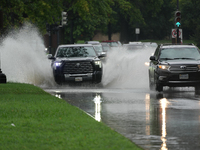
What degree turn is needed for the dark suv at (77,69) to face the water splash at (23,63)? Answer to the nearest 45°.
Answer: approximately 135° to its right

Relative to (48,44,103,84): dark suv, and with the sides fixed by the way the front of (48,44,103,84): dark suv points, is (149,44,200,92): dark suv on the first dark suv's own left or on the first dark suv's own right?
on the first dark suv's own left

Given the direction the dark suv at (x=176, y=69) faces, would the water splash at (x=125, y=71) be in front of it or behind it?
behind

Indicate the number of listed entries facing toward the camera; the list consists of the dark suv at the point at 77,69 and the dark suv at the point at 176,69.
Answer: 2

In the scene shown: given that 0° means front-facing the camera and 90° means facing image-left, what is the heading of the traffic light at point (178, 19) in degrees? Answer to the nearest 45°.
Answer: approximately 0°

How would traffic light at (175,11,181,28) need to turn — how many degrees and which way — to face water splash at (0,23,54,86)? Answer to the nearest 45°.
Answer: approximately 45° to its right

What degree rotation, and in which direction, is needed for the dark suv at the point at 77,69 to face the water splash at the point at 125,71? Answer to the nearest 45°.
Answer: approximately 135° to its left

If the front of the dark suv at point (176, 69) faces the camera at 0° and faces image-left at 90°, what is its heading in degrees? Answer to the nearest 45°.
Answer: approximately 0°

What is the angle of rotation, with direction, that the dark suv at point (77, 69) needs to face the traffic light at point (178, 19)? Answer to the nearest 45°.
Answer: approximately 135° to its left

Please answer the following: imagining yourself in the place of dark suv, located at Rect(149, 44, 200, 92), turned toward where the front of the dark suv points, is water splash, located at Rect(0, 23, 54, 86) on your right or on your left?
on your right
